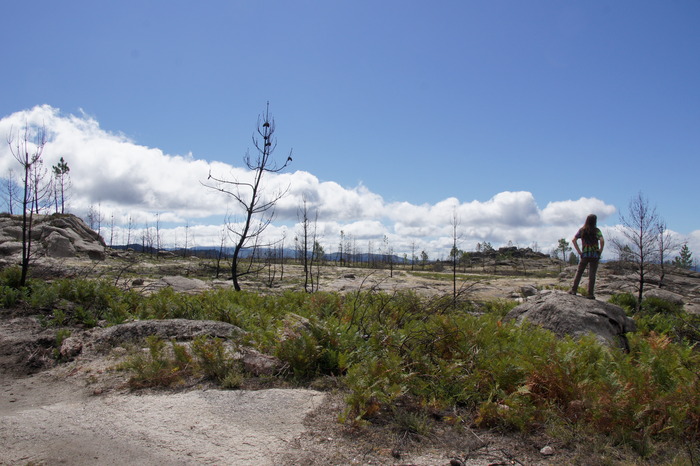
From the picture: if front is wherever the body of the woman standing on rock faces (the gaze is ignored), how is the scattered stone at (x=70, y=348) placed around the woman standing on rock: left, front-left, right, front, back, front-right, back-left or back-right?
back-left

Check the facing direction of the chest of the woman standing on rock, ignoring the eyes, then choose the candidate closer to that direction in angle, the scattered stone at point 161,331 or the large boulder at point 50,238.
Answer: the large boulder

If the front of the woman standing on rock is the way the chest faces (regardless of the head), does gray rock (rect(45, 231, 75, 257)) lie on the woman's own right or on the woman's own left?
on the woman's own left

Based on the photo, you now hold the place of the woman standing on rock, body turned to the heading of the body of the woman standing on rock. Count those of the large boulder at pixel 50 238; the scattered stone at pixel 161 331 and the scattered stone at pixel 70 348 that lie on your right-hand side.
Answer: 0

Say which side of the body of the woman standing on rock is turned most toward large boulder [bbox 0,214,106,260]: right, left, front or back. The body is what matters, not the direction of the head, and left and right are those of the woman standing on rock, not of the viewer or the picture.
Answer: left

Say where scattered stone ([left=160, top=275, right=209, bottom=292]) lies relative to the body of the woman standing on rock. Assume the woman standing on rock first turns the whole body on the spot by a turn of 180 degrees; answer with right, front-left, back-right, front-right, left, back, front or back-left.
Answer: right

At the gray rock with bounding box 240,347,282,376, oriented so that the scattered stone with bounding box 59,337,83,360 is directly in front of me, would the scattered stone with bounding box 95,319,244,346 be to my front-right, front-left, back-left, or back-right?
front-right

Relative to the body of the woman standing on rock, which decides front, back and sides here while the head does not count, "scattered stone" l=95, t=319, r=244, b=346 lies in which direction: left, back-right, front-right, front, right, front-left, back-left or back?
back-left

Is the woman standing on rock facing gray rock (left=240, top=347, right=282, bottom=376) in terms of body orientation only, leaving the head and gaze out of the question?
no

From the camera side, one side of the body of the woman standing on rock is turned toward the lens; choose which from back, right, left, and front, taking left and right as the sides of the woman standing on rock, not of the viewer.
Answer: back
